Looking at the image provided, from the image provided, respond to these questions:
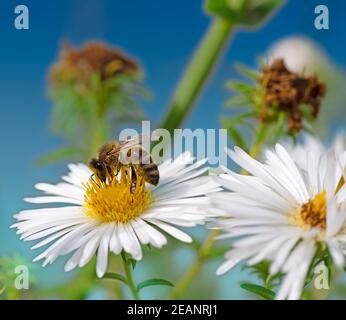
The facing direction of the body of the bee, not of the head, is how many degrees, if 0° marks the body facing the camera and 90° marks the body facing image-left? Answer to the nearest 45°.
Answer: approximately 90°

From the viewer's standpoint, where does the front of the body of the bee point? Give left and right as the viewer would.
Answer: facing to the left of the viewer
